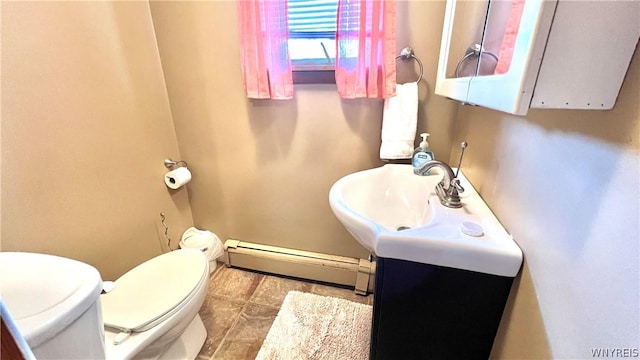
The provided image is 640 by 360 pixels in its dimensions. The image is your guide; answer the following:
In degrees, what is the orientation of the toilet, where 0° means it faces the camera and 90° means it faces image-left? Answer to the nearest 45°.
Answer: approximately 225°

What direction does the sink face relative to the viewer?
to the viewer's left

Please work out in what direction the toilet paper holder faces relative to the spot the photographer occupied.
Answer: facing to the right of the viewer

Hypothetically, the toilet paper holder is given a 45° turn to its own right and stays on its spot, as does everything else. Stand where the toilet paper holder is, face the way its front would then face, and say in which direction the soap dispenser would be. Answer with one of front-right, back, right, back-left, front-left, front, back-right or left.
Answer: front

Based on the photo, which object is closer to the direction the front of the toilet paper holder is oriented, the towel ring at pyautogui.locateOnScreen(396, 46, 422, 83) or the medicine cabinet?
the towel ring

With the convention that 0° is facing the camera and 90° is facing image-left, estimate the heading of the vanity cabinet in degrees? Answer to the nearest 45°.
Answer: approximately 90°

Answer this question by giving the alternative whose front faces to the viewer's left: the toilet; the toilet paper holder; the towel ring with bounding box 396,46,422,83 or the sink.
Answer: the sink

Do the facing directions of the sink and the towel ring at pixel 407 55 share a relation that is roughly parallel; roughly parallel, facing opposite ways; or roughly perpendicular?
roughly perpendicular

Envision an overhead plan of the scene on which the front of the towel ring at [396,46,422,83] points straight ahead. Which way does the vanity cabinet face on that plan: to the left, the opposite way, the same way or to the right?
to the right
